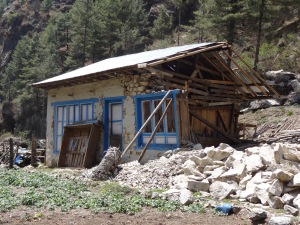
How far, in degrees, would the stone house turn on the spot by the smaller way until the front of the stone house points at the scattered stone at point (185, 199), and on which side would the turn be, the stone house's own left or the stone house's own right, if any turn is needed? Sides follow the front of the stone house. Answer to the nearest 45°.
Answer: approximately 45° to the stone house's own left

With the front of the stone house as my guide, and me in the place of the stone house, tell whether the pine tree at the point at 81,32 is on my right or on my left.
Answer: on my right

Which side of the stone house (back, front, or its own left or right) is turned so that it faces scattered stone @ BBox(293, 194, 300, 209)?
left

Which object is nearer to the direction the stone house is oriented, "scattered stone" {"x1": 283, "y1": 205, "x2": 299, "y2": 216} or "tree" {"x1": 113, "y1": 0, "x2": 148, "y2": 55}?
the scattered stone

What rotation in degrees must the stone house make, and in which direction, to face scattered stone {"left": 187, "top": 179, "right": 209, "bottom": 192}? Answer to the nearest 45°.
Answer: approximately 45° to its left

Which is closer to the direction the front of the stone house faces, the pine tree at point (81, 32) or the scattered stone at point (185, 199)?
the scattered stone

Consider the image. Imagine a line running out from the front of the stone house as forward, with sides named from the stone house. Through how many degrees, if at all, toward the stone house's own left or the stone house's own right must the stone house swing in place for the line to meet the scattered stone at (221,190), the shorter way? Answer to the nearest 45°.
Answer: approximately 45° to the stone house's own left

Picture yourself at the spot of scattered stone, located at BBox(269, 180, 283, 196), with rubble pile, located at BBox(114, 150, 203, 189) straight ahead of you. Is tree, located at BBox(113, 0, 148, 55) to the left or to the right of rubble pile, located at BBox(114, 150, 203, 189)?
right

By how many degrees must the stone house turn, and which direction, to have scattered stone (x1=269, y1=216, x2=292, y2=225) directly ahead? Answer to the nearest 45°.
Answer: approximately 45° to its left

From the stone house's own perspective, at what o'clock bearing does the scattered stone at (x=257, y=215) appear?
The scattered stone is roughly at 10 o'clock from the stone house.

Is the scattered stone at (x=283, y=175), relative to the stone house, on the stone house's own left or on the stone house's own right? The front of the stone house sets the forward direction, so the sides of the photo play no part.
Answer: on the stone house's own left

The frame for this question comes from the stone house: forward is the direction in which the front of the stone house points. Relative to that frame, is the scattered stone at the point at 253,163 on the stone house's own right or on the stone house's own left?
on the stone house's own left

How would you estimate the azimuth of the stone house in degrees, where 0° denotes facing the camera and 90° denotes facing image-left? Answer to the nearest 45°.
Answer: approximately 45°

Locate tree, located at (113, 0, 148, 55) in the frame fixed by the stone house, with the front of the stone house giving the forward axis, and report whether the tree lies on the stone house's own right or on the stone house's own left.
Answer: on the stone house's own right
